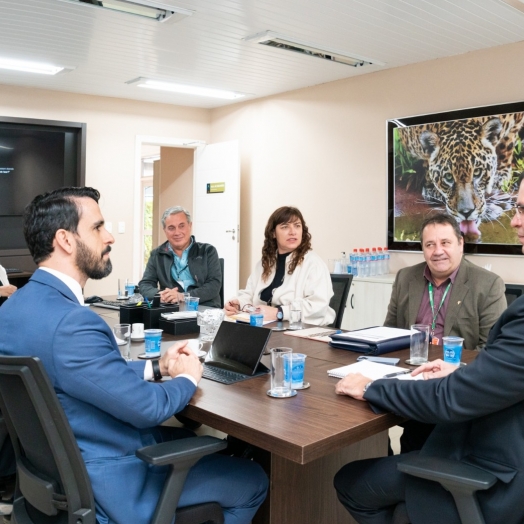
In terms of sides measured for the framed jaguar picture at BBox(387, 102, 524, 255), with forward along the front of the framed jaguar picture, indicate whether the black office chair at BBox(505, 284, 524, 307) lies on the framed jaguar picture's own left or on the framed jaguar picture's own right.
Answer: on the framed jaguar picture's own left

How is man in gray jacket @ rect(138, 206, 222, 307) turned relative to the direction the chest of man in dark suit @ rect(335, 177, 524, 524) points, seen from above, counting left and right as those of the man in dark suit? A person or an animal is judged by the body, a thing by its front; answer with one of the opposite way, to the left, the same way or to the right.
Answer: to the left

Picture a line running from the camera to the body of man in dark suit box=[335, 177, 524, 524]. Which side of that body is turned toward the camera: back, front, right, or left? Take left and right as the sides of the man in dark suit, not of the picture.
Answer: left

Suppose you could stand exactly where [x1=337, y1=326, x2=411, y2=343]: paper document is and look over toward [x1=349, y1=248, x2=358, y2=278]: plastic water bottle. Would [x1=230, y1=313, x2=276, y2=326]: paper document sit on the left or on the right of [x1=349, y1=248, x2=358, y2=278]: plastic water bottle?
left

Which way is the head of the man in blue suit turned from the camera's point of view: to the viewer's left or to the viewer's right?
to the viewer's right

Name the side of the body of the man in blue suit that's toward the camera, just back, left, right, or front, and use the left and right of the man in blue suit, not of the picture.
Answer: right

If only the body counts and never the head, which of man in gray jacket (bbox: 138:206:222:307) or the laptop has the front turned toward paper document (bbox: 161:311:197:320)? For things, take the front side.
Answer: the man in gray jacket

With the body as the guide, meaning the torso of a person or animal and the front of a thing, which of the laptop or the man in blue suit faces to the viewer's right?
the man in blue suit
